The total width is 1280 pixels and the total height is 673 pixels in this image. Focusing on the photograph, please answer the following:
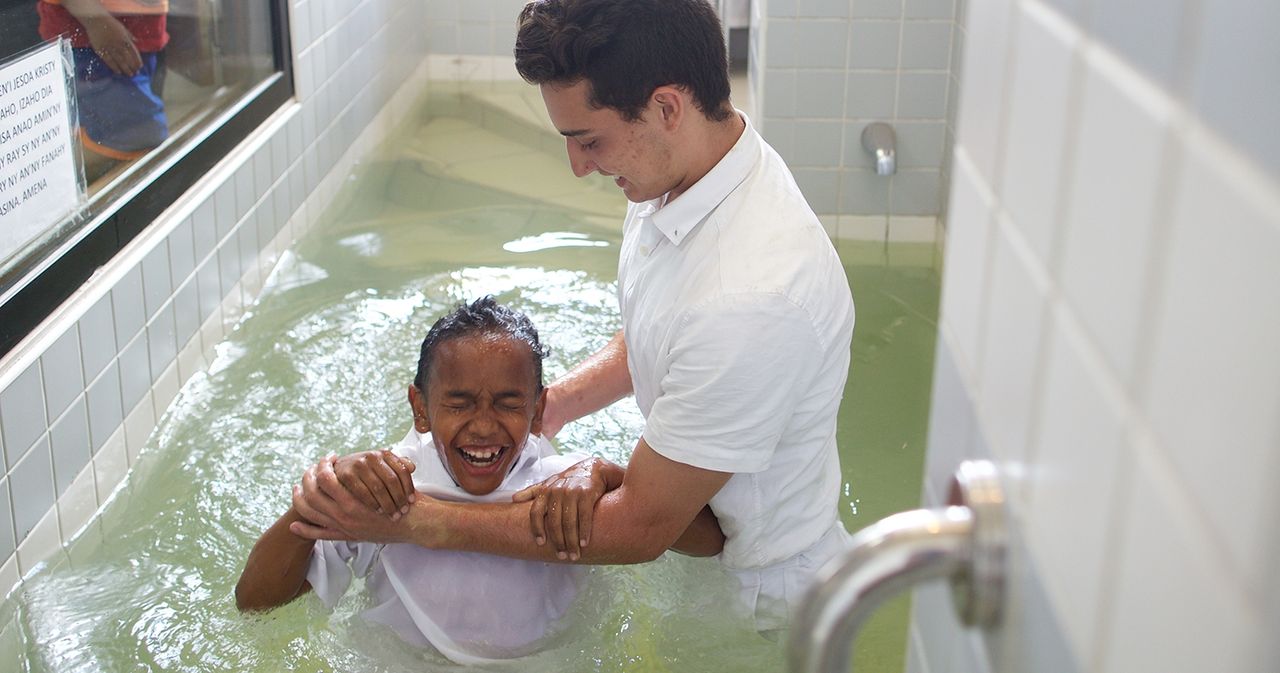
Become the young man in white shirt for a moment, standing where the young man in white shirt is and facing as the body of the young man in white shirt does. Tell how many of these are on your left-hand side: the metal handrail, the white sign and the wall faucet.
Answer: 1

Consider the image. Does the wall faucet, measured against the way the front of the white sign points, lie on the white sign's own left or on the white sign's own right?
on the white sign's own left

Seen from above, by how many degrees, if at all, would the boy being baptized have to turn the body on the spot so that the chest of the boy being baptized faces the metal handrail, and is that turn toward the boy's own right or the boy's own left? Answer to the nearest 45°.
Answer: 0° — they already face it

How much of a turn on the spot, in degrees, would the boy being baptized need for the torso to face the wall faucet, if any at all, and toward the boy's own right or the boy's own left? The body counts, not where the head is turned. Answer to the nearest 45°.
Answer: approximately 135° to the boy's own left

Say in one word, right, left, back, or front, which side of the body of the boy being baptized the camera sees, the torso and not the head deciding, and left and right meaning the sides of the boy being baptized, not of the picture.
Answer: front

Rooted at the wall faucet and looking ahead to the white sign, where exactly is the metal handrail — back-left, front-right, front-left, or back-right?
front-left

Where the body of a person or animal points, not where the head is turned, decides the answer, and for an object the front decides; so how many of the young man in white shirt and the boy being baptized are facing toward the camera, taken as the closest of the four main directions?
1

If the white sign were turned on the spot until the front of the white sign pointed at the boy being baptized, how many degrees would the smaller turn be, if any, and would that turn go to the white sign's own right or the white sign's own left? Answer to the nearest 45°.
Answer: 0° — it already faces them

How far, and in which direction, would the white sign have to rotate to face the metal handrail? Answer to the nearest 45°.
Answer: approximately 45° to its right

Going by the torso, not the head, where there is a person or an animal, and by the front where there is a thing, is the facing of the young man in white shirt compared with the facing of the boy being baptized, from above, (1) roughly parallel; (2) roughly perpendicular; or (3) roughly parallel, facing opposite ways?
roughly perpendicular

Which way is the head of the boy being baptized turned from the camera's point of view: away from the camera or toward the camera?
toward the camera

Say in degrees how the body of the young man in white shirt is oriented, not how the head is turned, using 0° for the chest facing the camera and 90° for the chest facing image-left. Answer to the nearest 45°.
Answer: approximately 90°

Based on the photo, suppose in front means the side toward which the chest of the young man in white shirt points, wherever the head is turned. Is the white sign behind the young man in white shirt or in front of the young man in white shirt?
in front

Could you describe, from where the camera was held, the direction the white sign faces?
facing the viewer and to the right of the viewer

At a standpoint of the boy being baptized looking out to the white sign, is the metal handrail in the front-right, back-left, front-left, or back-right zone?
back-left
